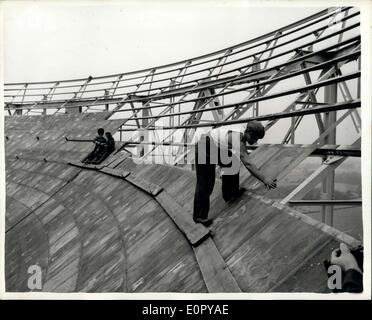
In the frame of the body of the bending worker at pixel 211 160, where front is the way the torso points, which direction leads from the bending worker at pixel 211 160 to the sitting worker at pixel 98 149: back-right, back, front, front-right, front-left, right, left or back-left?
back-left

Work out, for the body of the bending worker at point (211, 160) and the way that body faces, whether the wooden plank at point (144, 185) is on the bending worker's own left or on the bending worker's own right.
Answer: on the bending worker's own left

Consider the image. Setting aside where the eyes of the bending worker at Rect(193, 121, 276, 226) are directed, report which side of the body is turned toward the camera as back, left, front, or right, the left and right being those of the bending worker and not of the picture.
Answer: right

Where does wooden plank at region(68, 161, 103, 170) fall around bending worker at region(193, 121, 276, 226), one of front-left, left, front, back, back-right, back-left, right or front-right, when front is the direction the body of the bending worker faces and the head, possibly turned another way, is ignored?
back-left
